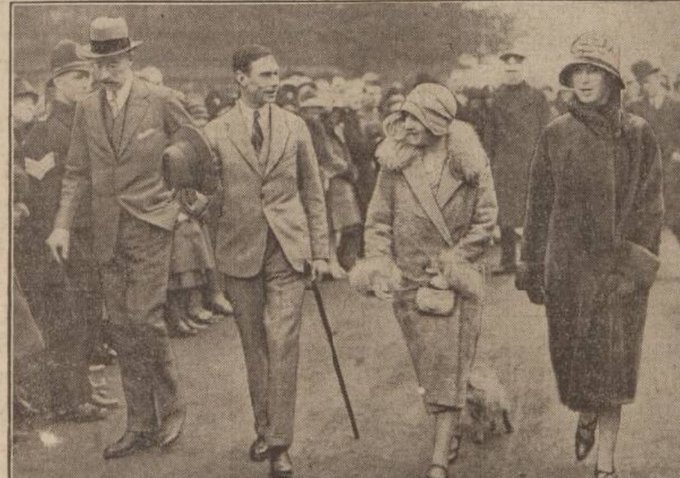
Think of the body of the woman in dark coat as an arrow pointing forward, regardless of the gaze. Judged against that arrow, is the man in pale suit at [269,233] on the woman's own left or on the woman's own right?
on the woman's own right

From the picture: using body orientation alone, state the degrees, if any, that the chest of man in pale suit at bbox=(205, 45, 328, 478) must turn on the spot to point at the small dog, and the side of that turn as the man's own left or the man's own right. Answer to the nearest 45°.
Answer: approximately 90° to the man's own left

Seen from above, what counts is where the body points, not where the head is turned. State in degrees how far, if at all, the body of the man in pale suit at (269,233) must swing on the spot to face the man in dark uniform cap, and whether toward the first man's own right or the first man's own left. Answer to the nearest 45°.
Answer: approximately 90° to the first man's own left

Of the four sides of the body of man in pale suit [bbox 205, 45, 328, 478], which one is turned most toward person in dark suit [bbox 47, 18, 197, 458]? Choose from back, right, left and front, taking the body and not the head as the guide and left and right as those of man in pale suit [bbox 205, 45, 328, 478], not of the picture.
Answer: right

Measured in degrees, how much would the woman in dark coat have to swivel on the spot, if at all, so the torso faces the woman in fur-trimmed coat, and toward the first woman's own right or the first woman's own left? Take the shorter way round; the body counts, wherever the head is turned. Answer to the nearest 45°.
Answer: approximately 90° to the first woman's own right

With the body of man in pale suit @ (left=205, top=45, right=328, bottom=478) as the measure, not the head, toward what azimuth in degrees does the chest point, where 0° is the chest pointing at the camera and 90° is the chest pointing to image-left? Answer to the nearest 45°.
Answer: approximately 0°

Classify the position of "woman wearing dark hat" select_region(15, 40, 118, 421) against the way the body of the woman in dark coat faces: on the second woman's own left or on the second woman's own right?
on the second woman's own right

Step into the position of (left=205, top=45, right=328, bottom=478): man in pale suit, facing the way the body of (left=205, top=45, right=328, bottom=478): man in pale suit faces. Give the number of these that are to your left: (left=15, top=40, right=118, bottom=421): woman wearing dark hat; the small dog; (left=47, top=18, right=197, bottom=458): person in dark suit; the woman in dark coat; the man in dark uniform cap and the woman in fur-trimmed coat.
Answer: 4

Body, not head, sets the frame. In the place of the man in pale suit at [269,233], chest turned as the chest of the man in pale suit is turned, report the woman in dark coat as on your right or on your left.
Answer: on your left

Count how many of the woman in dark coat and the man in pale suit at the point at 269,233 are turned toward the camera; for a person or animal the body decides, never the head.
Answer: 2
